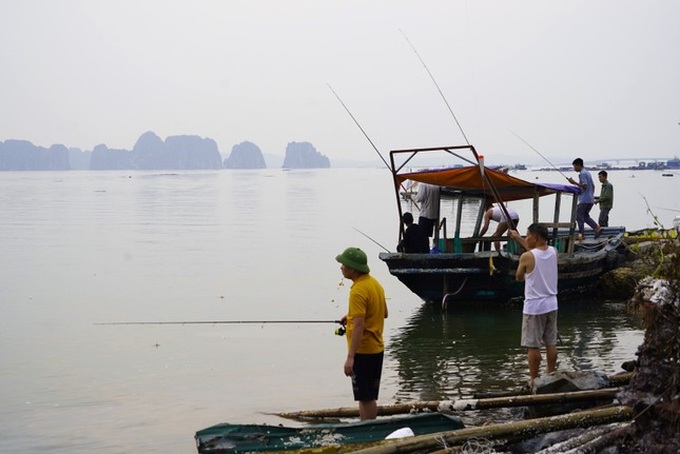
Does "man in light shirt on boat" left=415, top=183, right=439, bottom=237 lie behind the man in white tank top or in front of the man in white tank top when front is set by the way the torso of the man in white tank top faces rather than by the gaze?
in front

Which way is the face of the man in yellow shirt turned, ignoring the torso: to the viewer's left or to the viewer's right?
to the viewer's left

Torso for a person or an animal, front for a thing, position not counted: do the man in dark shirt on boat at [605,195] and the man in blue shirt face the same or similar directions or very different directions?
same or similar directions

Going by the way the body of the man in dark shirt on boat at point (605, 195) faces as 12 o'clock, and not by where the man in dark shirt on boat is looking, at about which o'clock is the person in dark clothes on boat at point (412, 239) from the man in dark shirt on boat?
The person in dark clothes on boat is roughly at 10 o'clock from the man in dark shirt on boat.

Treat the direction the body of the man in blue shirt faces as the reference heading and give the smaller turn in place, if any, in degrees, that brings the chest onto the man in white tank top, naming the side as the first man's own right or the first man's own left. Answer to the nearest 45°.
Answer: approximately 90° to the first man's own left

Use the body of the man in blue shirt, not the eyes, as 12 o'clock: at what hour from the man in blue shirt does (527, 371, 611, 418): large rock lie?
The large rock is roughly at 9 o'clock from the man in blue shirt.
